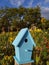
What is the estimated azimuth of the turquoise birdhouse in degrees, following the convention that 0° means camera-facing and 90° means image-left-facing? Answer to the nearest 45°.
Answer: approximately 315°
